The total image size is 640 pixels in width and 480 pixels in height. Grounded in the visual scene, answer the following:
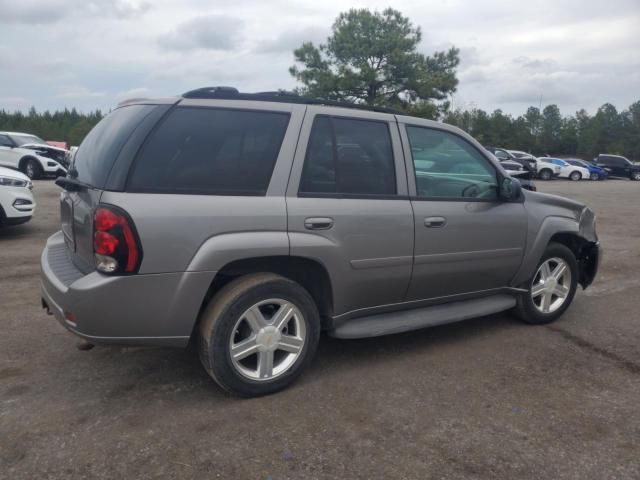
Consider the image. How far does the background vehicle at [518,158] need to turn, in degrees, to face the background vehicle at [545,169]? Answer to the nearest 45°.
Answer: approximately 90° to its left

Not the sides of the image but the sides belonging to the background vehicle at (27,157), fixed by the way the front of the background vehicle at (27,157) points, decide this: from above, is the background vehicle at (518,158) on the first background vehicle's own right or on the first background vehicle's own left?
on the first background vehicle's own left

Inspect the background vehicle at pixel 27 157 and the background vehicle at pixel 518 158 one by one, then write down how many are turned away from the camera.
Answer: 0

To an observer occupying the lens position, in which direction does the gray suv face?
facing away from the viewer and to the right of the viewer

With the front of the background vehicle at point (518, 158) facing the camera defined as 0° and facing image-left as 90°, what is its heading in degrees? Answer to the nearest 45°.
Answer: approximately 315°

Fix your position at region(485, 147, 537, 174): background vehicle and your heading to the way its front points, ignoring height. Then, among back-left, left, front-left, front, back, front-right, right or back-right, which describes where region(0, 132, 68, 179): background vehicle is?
right

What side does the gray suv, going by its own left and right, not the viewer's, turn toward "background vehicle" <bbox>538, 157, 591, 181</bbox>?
front

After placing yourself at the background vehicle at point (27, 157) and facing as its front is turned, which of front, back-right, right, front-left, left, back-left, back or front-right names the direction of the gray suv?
front-right

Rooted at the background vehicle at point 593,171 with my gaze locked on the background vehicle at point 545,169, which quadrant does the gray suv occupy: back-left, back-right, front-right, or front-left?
front-left

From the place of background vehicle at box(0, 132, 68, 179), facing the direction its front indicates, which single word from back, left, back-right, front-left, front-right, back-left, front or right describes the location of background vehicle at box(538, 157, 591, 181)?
front-left

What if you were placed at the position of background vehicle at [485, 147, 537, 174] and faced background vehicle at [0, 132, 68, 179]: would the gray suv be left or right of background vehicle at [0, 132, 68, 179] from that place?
left

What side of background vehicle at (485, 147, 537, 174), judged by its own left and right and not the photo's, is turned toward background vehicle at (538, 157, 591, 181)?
left

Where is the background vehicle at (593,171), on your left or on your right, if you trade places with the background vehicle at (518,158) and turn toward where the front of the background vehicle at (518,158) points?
on your left

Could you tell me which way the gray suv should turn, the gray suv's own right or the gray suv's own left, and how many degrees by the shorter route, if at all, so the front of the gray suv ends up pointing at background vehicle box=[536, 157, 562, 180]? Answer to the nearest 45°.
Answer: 0° — it already faces it

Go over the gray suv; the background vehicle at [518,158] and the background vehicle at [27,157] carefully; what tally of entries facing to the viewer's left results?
0

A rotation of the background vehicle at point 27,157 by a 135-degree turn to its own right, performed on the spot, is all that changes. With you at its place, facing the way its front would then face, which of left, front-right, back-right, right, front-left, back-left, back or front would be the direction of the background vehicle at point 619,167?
back

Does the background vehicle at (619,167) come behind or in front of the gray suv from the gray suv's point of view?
in front

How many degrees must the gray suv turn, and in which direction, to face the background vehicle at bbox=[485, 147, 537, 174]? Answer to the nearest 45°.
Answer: approximately 45° to its left

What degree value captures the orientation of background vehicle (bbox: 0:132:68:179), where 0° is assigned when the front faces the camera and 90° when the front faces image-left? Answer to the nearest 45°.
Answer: approximately 315°
